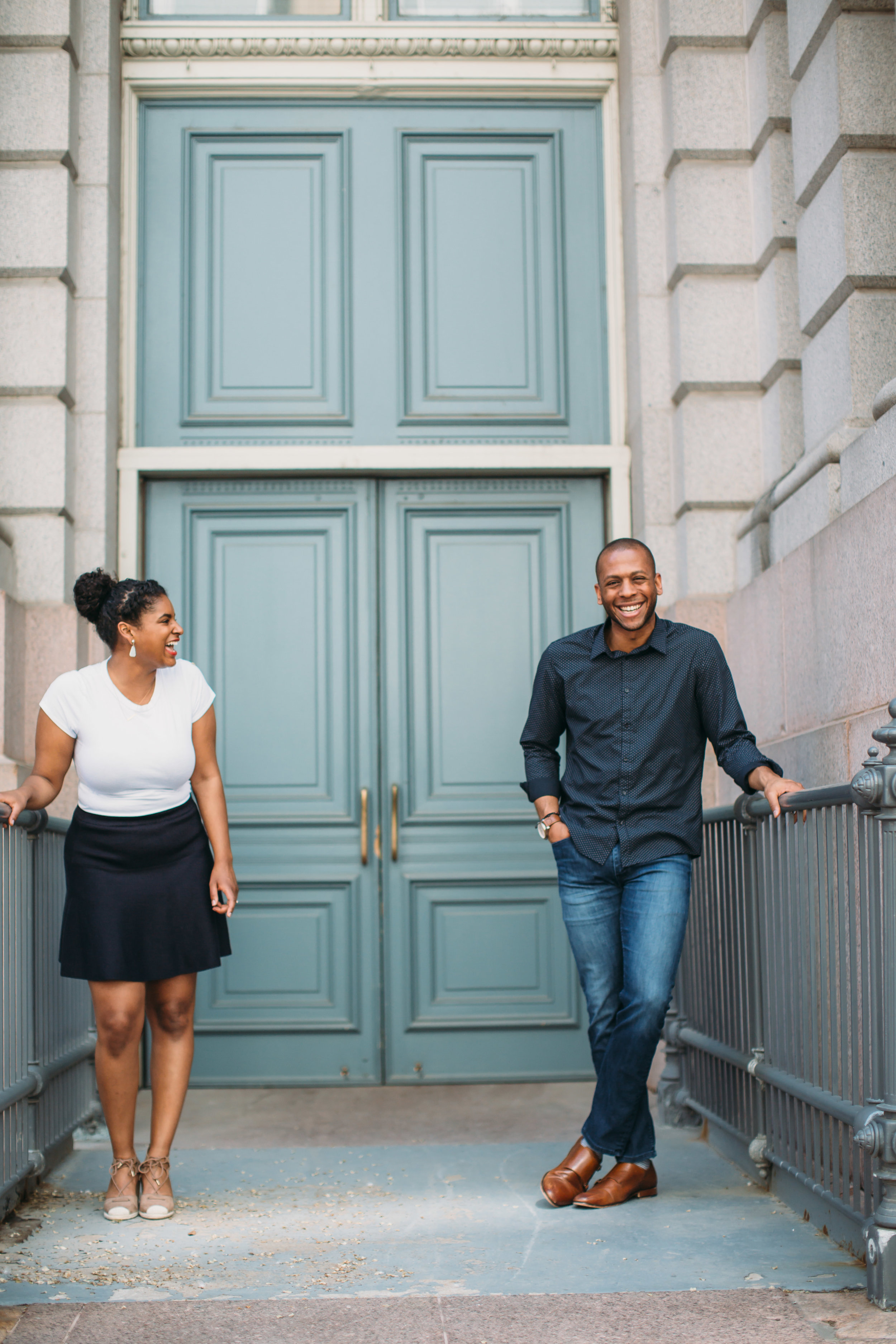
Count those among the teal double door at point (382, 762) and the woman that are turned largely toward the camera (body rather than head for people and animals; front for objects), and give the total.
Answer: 2

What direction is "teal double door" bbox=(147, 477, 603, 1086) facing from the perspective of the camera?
toward the camera

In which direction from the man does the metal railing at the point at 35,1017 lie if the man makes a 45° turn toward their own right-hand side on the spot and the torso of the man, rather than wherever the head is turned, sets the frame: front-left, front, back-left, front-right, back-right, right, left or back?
front-right

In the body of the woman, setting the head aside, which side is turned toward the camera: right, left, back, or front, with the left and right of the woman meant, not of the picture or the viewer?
front

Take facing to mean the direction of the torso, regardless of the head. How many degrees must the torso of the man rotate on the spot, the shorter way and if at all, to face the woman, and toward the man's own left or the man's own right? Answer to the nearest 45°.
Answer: approximately 90° to the man's own right

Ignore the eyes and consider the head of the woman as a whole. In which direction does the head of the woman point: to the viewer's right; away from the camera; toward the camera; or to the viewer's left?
to the viewer's right
